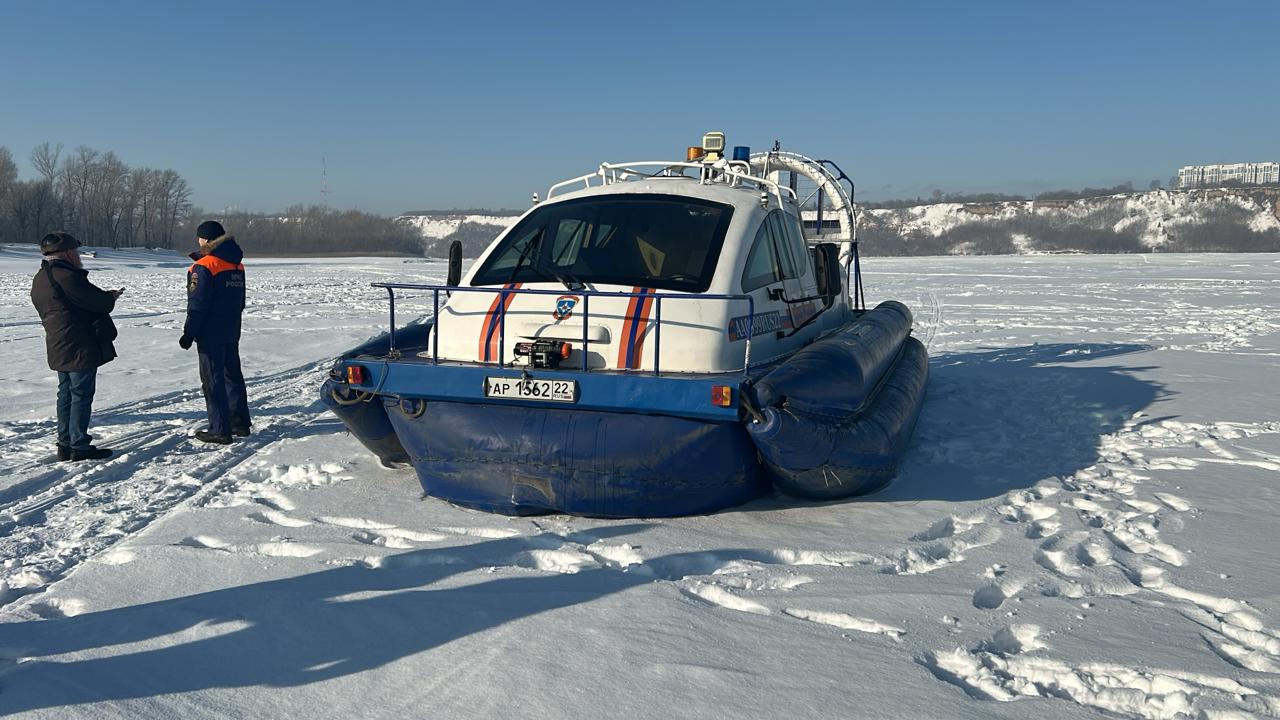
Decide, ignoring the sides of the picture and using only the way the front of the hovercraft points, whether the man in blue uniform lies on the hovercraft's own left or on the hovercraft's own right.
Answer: on the hovercraft's own right

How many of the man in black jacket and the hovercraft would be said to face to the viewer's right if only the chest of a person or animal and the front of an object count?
1

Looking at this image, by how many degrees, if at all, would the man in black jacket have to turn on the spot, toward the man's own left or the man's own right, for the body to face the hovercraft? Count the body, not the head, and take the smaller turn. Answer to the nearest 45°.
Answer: approximately 45° to the man's own right

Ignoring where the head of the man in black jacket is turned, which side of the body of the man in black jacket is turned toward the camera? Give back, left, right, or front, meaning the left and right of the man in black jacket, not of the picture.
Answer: right

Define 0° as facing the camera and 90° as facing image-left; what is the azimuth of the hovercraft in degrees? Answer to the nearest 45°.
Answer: approximately 45°

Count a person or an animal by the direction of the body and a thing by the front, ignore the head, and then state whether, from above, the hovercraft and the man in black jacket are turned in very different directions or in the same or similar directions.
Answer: very different directions
